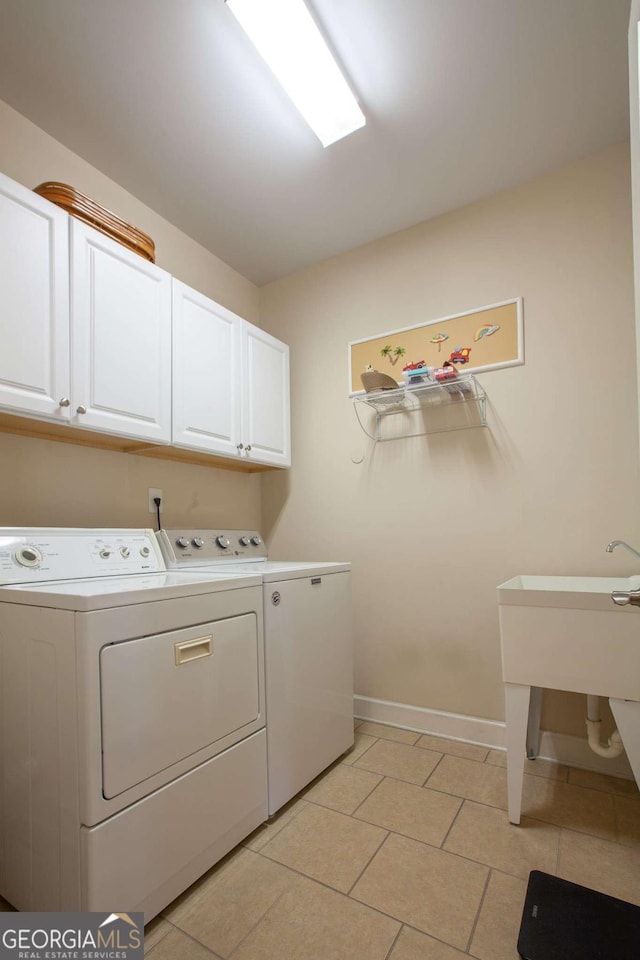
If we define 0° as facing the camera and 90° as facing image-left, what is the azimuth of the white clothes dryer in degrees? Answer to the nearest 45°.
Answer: approximately 315°

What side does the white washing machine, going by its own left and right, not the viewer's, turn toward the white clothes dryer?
right

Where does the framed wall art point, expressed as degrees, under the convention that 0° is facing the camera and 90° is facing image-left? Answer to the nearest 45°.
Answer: approximately 45°

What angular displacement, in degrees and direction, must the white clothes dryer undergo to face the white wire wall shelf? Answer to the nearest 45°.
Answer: approximately 90° to its left

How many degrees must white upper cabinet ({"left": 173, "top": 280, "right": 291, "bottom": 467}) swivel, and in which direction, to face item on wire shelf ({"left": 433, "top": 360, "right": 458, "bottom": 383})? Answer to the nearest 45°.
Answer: approximately 45° to its left

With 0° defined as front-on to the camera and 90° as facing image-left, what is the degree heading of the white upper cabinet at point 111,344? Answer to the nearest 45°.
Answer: approximately 315°

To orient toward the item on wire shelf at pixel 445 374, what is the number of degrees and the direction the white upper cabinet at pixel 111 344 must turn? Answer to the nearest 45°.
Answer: approximately 45° to its left

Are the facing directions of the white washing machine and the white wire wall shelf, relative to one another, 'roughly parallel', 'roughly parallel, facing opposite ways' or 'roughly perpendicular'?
roughly perpendicular

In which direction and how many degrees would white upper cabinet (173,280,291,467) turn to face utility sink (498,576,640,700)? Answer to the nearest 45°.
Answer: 0° — it already faces it

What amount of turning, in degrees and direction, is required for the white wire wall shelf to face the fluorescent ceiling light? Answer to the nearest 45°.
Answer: approximately 45° to its left

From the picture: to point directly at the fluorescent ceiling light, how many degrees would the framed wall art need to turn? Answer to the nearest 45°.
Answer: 0° — it already faces it
